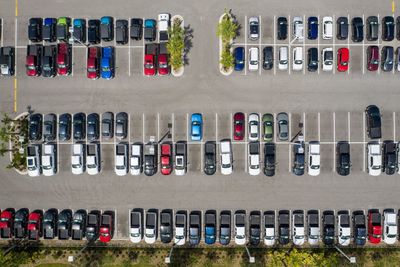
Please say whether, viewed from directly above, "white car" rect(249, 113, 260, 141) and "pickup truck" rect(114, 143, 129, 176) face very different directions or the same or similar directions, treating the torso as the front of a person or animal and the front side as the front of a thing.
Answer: very different directions

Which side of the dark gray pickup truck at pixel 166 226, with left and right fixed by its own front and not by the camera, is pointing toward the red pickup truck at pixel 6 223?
right

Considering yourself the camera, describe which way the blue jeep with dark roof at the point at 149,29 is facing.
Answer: facing away from the viewer

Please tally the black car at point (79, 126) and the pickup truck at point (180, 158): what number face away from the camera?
1
